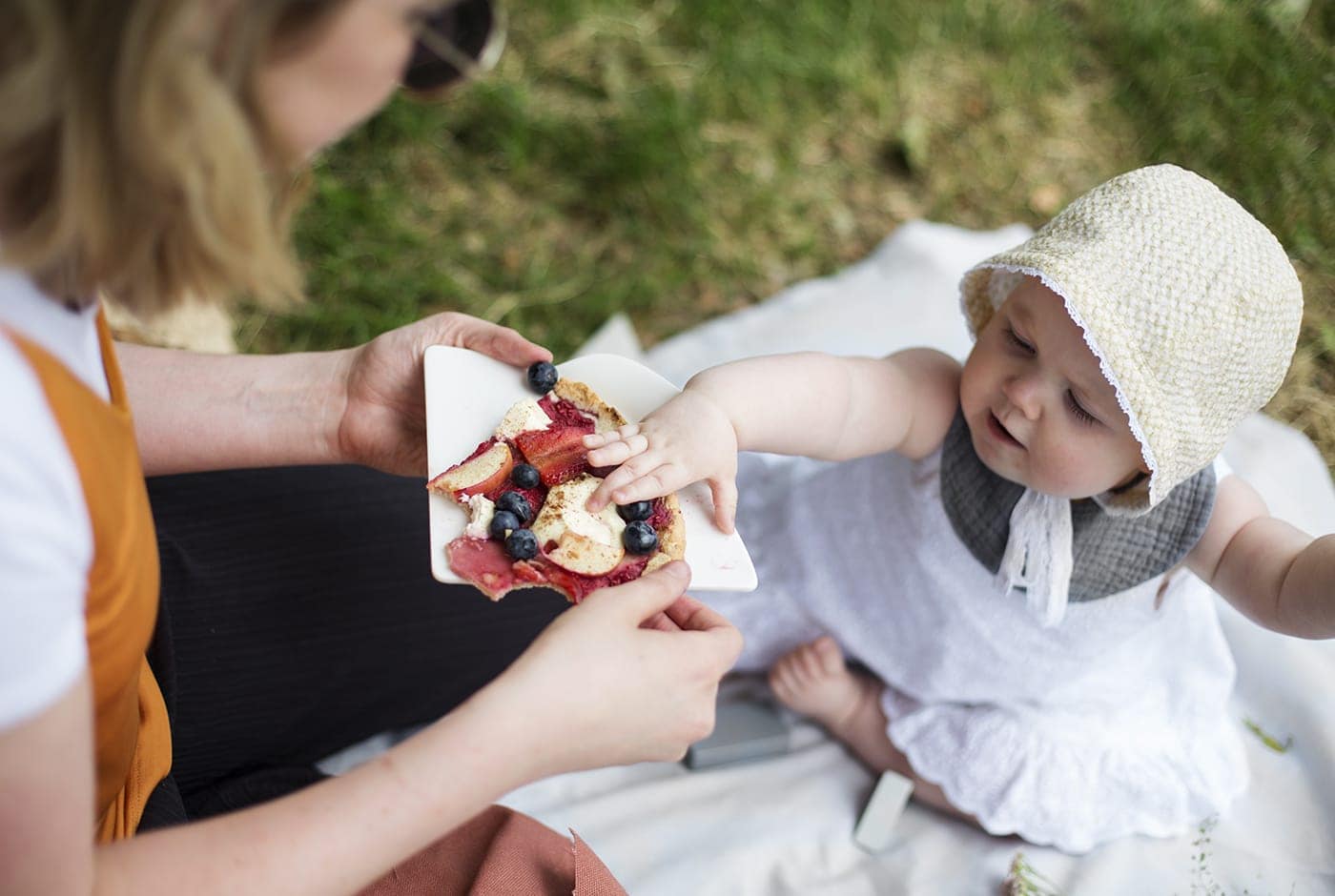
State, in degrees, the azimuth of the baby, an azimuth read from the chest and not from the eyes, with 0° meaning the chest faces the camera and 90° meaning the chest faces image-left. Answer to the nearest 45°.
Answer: approximately 45°

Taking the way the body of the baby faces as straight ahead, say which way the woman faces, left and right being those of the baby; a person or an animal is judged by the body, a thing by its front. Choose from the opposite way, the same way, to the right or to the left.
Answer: the opposite way

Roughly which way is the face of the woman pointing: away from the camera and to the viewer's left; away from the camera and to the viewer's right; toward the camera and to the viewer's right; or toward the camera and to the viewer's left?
away from the camera and to the viewer's right

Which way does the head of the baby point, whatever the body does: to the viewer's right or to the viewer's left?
to the viewer's left

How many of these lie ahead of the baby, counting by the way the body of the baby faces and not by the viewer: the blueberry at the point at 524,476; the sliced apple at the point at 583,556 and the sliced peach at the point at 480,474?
3

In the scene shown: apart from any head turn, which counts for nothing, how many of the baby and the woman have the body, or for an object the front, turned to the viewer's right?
1

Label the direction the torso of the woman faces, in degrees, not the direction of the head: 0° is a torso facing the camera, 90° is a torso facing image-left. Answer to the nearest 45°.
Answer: approximately 270°

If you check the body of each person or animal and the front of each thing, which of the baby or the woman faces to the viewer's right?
the woman
